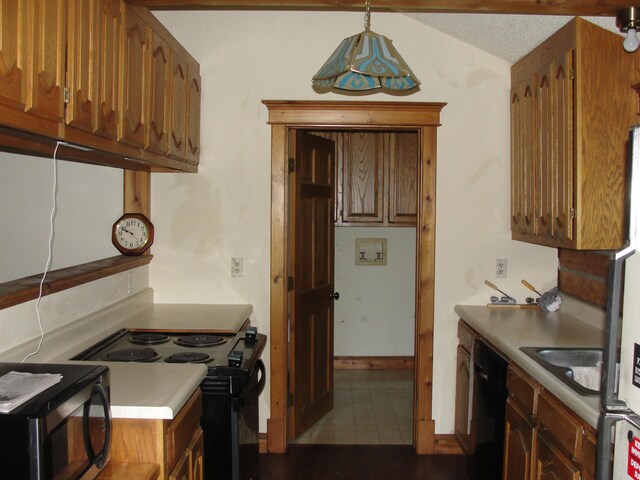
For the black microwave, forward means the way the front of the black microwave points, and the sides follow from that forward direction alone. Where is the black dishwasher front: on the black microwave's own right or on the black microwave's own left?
on the black microwave's own left

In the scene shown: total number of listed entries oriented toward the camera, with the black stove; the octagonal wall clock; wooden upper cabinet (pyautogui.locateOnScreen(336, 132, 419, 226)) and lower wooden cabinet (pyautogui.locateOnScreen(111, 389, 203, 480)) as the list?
2

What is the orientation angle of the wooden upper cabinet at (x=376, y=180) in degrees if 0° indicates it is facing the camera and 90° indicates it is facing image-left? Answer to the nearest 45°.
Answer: approximately 0°

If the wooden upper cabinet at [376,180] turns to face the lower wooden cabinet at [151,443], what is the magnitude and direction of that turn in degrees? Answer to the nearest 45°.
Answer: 0° — it already faces it

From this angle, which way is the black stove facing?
to the viewer's right

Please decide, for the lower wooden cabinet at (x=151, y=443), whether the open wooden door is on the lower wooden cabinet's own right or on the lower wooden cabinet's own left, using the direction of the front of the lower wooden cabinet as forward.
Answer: on the lower wooden cabinet's own left

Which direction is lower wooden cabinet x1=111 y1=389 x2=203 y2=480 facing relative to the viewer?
to the viewer's right

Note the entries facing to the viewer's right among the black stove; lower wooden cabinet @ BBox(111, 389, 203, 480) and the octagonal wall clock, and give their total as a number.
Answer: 2

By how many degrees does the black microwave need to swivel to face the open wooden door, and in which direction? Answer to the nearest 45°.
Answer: approximately 90° to its left

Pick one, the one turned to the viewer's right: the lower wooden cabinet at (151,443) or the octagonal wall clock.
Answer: the lower wooden cabinet

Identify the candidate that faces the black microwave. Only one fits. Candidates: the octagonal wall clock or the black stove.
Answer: the octagonal wall clock
